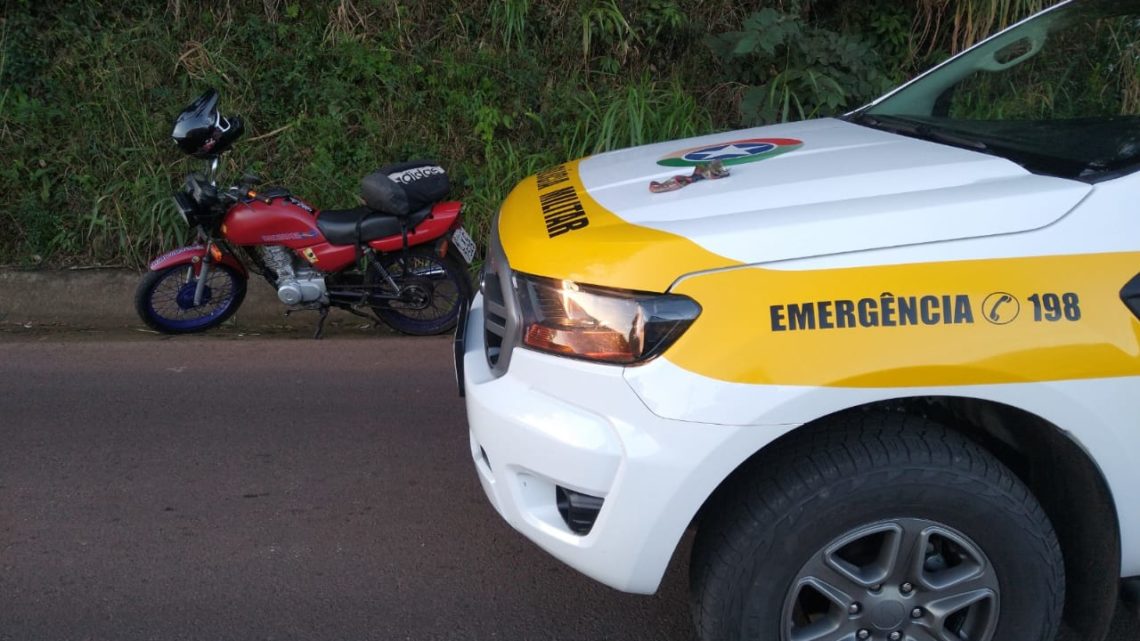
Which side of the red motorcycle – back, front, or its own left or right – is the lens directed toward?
left

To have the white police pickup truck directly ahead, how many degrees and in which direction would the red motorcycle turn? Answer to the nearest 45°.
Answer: approximately 90° to its left
